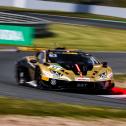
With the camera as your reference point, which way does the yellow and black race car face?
facing the viewer and to the right of the viewer
